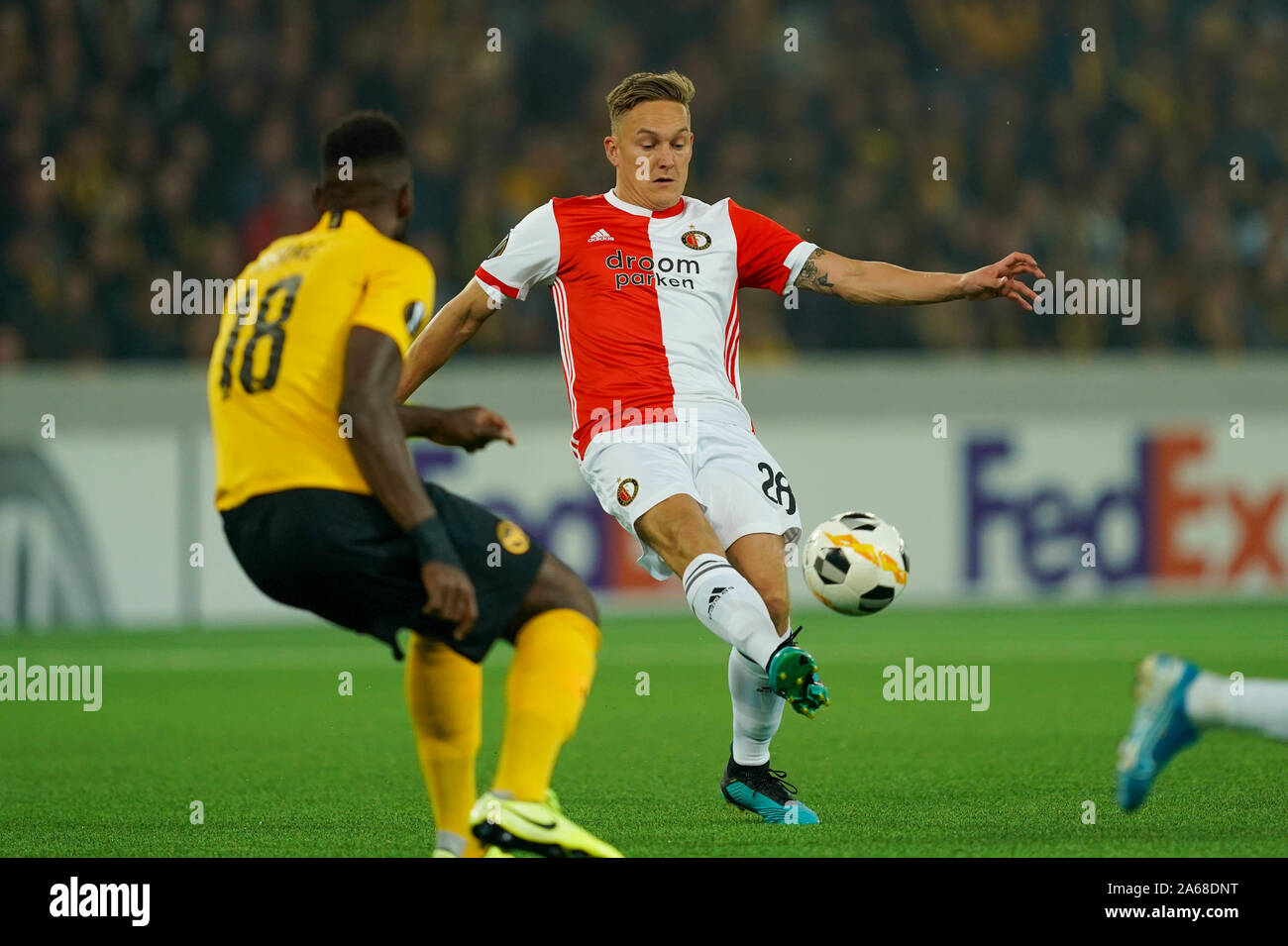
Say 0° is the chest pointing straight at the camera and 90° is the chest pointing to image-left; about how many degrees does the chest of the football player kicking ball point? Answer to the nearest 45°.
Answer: approximately 0°
